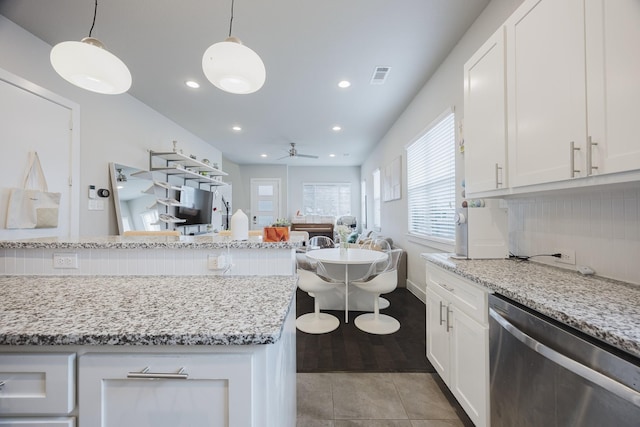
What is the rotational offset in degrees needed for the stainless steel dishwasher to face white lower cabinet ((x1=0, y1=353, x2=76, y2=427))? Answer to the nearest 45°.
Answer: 0° — it already faces it

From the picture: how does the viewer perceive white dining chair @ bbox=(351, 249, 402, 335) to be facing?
facing to the left of the viewer

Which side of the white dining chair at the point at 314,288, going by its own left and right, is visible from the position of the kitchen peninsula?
right

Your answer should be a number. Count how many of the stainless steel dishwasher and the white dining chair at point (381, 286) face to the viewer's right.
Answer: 0

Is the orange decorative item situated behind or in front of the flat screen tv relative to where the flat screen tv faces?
in front

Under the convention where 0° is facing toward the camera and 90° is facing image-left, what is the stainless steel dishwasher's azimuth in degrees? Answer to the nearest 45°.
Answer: approximately 45°

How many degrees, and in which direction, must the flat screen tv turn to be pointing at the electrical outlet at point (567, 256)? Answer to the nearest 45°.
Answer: approximately 45° to its right

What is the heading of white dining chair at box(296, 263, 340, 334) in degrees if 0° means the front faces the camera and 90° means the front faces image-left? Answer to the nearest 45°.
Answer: approximately 270°

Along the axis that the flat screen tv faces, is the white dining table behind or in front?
in front

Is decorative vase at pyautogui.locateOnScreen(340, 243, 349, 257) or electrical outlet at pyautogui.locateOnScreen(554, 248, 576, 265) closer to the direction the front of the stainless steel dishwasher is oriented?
the decorative vase
